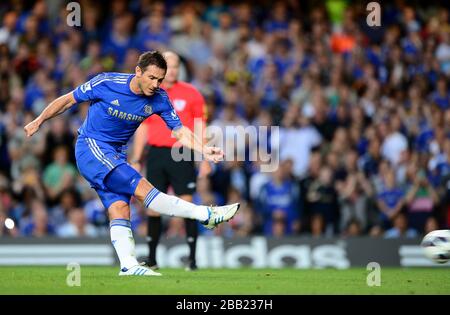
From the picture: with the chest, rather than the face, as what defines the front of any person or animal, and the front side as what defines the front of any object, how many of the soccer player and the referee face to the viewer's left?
0

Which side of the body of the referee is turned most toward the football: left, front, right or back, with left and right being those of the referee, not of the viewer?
left

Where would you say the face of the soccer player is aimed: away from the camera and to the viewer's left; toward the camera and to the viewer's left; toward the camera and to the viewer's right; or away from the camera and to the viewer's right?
toward the camera and to the viewer's right

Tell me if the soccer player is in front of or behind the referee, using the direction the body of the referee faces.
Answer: in front

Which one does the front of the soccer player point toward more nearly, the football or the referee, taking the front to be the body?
the football

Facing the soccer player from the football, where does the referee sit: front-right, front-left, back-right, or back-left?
front-right

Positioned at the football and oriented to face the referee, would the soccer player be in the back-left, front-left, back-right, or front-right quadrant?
front-left

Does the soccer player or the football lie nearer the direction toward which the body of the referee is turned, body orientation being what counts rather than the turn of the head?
the soccer player

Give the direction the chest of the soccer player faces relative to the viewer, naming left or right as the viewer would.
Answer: facing the viewer and to the right of the viewer

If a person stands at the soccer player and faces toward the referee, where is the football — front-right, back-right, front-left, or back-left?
front-right

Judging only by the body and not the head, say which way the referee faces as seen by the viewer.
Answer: toward the camera
